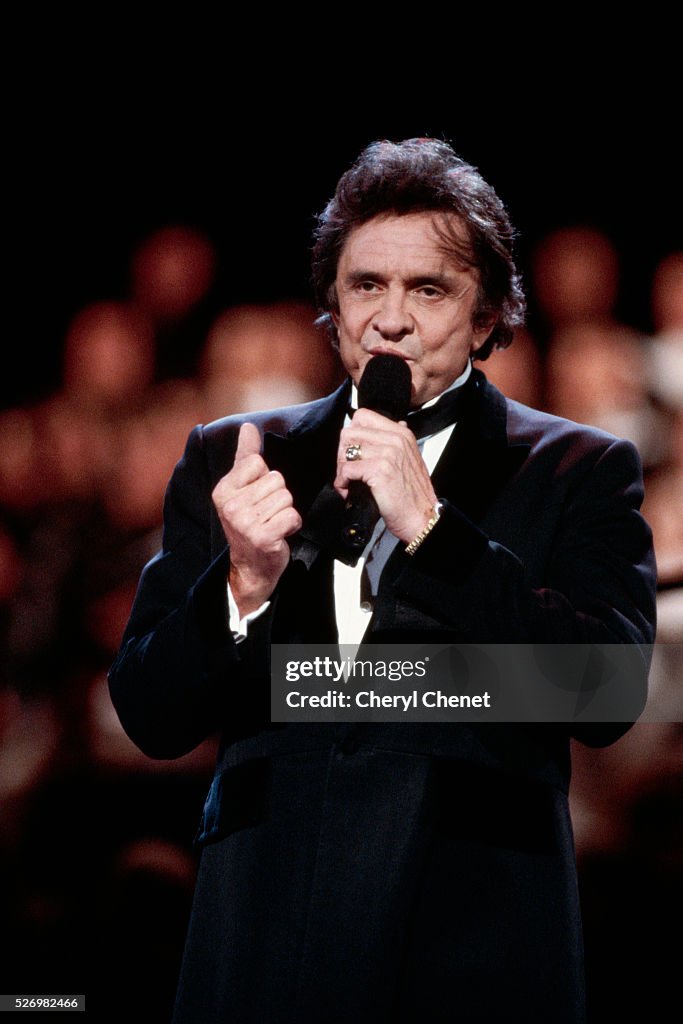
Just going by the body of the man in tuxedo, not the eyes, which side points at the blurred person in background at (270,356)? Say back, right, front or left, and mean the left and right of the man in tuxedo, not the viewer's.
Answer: back

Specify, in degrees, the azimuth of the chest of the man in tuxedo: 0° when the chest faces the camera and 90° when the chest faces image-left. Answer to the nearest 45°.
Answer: approximately 0°

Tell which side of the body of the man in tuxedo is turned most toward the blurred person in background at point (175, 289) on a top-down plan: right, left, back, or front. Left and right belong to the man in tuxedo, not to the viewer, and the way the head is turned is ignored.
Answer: back

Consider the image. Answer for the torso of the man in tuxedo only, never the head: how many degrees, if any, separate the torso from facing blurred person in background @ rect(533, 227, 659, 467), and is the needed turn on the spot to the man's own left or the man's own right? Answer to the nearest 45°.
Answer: approximately 180°
